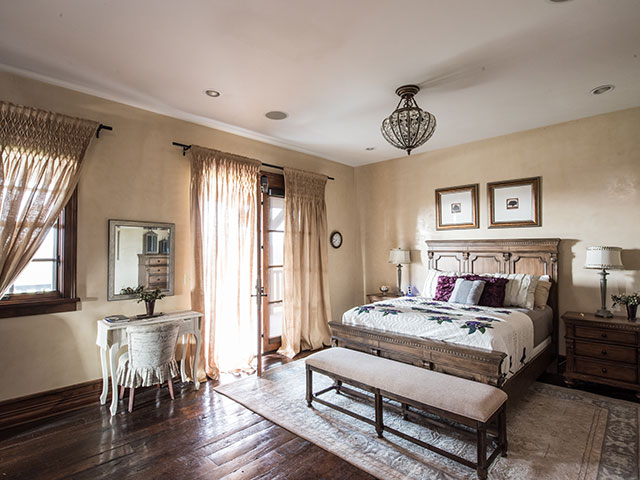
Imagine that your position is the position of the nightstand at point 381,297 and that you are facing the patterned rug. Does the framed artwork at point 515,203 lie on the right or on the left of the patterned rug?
left

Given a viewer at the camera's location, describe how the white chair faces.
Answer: facing away from the viewer and to the left of the viewer

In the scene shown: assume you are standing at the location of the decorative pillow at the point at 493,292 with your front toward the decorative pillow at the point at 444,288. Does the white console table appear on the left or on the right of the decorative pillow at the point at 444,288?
left

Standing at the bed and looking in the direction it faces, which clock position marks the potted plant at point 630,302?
The potted plant is roughly at 7 o'clock from the bed.

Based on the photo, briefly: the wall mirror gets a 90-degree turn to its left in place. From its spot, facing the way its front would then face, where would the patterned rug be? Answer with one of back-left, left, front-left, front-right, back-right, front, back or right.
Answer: right

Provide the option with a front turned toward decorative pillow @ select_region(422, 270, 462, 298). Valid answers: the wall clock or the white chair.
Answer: the wall clock

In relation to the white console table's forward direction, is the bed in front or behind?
in front

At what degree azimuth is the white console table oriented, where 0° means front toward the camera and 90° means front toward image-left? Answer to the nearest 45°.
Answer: approximately 315°

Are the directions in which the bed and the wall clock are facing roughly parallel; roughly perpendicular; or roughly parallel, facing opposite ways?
roughly perpendicular

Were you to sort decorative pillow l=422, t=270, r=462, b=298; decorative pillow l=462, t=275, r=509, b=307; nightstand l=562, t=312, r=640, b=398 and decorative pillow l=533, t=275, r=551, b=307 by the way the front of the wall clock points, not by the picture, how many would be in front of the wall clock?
4

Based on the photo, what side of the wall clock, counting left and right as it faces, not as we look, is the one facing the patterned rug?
front

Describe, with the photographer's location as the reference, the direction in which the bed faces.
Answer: facing the viewer and to the left of the viewer

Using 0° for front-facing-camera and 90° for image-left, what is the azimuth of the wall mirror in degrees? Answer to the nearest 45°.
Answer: approximately 315°

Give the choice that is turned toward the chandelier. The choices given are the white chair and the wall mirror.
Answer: the wall mirror

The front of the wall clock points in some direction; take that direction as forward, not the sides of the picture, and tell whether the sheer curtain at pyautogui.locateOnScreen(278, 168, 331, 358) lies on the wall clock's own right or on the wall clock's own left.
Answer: on the wall clock's own right

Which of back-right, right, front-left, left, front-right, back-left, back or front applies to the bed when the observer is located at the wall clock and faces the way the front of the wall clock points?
front

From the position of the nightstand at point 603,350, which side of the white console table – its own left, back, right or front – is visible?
front

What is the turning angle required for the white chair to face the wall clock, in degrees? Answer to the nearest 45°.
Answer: approximately 90° to its right

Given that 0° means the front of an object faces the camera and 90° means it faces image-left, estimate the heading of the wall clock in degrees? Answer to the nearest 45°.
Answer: approximately 315°
